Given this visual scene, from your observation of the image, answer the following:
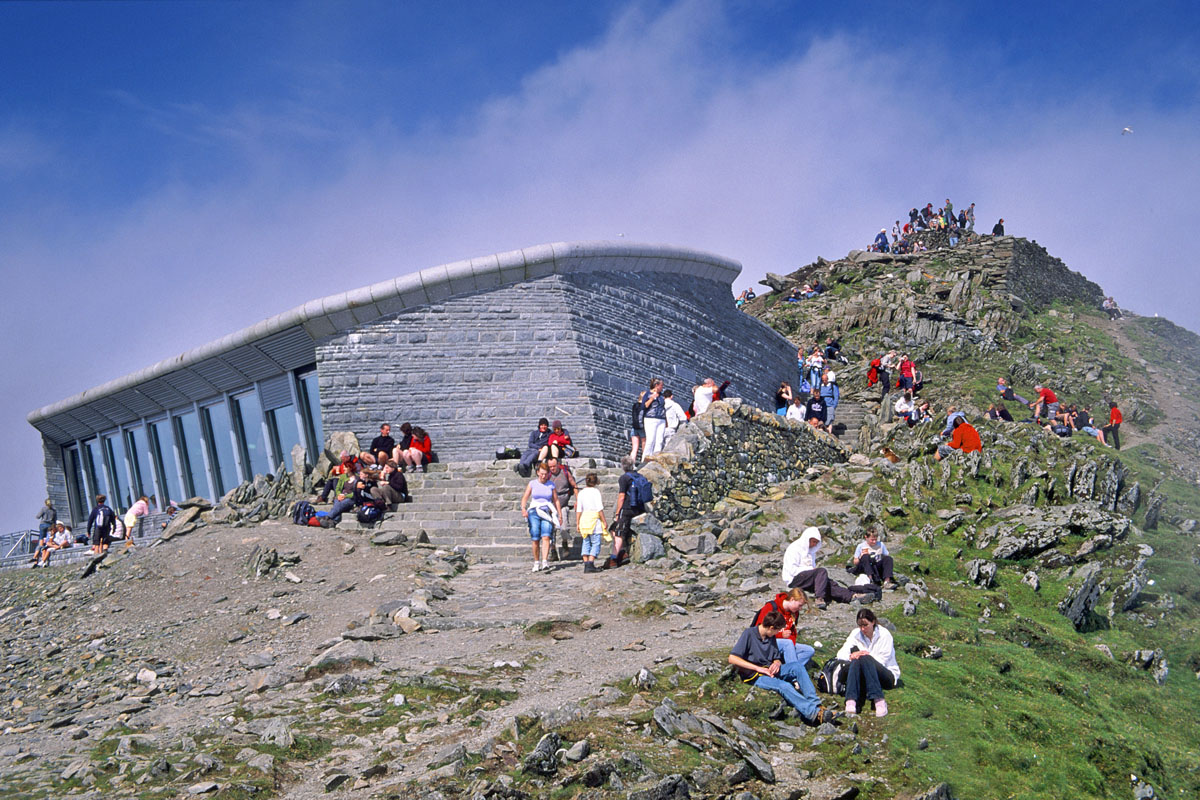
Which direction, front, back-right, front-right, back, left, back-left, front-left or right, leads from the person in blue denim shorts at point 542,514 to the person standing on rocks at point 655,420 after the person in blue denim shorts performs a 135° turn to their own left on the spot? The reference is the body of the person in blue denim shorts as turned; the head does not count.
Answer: front

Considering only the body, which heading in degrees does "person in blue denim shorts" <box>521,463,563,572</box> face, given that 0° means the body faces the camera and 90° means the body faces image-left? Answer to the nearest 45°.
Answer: approximately 0°

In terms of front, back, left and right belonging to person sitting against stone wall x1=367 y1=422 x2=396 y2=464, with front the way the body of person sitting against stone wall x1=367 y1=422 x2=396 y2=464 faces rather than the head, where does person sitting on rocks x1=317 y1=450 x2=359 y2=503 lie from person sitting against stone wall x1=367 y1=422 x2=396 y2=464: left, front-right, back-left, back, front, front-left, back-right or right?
right

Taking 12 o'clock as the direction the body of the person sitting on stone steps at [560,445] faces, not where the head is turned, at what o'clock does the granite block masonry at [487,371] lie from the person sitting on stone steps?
The granite block masonry is roughly at 5 o'clock from the person sitting on stone steps.

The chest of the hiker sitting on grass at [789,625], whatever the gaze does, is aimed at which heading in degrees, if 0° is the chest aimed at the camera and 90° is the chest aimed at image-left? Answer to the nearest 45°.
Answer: approximately 315°

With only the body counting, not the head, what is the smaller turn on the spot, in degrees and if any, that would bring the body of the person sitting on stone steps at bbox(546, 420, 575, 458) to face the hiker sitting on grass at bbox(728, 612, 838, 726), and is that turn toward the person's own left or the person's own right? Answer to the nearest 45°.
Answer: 0° — they already face them

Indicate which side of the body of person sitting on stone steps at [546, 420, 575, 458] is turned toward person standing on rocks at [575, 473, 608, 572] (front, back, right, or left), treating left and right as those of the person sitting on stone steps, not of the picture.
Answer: front

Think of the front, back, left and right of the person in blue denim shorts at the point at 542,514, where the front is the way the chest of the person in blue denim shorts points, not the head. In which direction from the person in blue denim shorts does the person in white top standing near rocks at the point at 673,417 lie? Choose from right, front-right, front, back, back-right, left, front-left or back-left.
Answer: back-left

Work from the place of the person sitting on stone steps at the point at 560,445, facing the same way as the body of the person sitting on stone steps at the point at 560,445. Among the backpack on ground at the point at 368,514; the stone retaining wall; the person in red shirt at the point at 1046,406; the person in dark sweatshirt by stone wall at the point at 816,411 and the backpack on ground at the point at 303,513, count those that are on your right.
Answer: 2

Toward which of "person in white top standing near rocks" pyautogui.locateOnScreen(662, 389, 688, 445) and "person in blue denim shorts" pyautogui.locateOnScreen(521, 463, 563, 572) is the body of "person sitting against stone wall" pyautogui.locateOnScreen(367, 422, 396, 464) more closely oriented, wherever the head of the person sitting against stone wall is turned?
the person in blue denim shorts

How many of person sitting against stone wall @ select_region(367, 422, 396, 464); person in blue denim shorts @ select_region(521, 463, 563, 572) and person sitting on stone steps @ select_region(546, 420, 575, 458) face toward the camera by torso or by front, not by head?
3

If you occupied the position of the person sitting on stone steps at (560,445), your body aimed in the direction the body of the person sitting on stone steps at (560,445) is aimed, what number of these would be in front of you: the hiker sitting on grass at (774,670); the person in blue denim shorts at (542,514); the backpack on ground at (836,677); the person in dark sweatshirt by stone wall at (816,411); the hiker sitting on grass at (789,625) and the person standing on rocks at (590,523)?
5

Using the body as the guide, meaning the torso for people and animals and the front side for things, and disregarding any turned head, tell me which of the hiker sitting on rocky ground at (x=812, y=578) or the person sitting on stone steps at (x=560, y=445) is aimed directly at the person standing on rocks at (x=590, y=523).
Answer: the person sitting on stone steps

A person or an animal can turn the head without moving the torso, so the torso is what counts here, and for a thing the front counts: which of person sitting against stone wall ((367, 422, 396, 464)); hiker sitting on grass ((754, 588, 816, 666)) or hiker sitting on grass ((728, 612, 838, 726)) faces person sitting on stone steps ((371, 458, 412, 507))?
person sitting against stone wall ((367, 422, 396, 464))

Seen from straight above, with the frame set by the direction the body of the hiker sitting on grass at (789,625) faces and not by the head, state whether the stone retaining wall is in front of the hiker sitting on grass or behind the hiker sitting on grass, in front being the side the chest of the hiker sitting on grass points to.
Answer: behind

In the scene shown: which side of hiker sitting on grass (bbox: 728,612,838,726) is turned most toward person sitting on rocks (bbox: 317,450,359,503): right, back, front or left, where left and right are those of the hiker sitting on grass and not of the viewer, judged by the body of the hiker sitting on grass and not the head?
back
